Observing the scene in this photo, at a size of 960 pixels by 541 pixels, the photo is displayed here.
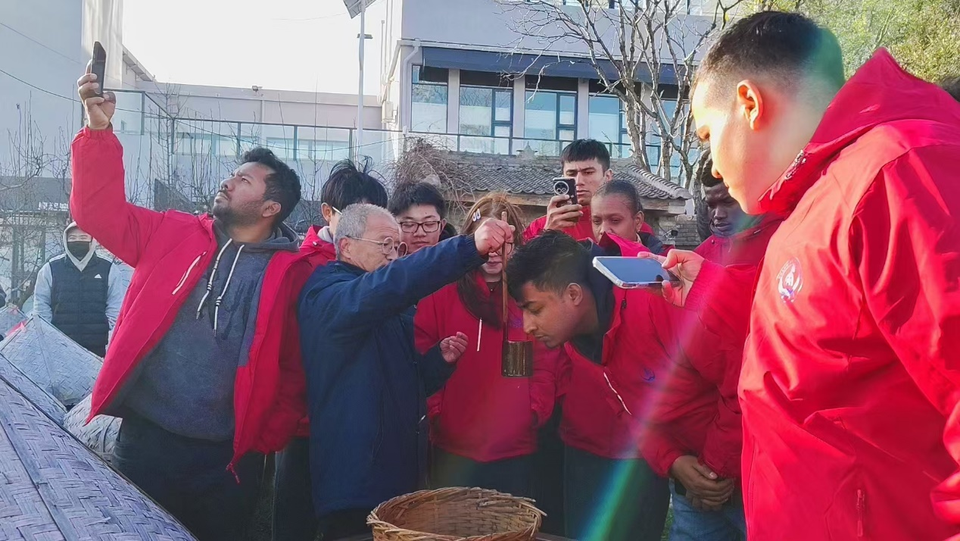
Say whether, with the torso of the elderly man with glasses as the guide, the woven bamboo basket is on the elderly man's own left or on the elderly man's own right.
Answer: on the elderly man's own right

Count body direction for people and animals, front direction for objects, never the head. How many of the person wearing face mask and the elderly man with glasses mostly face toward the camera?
1

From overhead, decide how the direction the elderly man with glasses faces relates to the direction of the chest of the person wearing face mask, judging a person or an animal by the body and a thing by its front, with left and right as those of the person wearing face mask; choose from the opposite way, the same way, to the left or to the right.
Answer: to the left

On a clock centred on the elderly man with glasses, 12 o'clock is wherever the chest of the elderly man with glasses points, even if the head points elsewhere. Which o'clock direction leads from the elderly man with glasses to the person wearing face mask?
The person wearing face mask is roughly at 8 o'clock from the elderly man with glasses.

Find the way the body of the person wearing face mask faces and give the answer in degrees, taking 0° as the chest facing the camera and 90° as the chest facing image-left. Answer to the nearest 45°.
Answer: approximately 0°

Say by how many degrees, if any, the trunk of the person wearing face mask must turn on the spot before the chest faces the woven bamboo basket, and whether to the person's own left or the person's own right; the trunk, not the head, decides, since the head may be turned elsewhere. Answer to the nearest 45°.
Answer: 0° — they already face it

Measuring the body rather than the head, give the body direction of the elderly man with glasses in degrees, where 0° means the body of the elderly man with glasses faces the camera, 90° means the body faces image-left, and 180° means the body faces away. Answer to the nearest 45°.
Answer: approximately 270°
